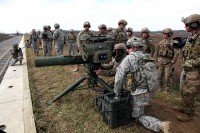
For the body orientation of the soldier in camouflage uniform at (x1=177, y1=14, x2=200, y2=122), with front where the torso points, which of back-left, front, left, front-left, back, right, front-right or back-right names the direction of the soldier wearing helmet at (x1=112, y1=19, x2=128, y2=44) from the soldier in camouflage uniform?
front-right

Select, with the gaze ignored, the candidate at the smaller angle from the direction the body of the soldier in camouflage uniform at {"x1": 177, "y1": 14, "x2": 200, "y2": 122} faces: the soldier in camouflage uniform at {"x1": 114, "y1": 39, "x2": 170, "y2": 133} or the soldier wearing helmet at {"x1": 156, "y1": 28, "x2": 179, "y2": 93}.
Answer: the soldier in camouflage uniform

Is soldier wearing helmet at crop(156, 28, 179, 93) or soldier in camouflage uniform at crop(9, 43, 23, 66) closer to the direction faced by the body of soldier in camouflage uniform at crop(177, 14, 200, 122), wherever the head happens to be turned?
the soldier in camouflage uniform

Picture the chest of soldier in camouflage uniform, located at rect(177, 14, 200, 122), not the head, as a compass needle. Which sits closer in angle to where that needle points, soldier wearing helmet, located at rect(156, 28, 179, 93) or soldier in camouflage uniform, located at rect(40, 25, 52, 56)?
the soldier in camouflage uniform

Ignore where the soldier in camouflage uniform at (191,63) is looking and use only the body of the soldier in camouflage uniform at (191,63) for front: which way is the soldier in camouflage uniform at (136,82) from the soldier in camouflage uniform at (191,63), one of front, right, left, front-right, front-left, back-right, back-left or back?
front-left

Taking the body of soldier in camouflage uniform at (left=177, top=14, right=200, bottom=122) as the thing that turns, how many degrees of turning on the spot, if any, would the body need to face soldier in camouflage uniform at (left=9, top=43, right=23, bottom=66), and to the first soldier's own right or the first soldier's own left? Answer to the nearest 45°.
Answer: approximately 45° to the first soldier's own right

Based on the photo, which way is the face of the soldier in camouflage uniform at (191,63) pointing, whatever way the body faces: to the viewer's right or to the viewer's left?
to the viewer's left

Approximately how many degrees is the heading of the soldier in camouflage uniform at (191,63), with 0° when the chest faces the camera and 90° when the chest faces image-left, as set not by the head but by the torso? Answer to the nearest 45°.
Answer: approximately 90°
